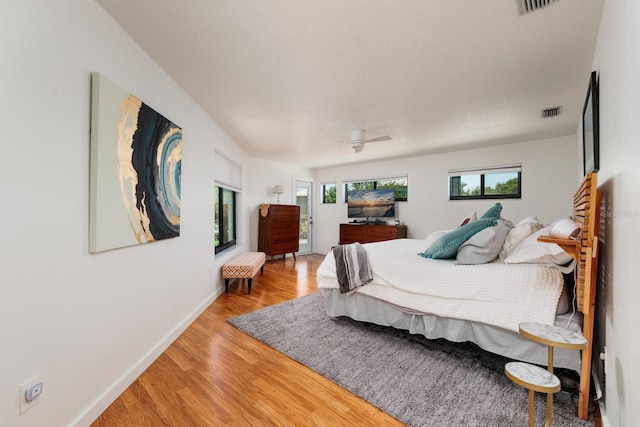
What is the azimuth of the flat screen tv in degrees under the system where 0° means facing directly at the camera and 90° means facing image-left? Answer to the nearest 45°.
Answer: approximately 0°

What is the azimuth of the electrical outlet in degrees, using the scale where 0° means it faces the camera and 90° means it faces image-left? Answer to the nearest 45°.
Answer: approximately 315°

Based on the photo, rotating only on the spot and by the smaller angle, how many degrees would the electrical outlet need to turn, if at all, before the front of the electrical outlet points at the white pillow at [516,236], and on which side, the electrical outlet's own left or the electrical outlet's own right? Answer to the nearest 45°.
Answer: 0° — it already faces it

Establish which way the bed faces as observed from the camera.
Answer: facing to the left of the viewer

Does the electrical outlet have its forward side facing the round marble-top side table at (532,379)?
yes

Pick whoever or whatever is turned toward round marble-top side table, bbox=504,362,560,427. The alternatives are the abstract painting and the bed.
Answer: the abstract painting

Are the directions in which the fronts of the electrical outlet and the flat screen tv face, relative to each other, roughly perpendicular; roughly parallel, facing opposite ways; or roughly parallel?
roughly perpendicular
